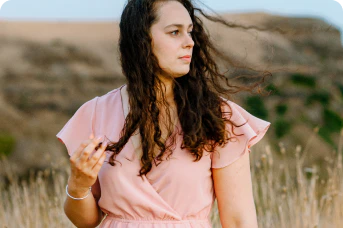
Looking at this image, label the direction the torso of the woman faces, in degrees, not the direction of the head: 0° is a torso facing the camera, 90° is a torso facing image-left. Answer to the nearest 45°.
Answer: approximately 0°

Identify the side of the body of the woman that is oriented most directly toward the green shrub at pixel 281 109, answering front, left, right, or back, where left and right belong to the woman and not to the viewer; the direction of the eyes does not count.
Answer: back

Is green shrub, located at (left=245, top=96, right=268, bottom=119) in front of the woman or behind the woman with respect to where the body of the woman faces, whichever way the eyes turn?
behind

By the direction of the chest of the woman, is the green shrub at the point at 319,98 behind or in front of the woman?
behind
